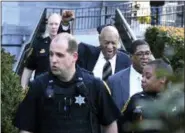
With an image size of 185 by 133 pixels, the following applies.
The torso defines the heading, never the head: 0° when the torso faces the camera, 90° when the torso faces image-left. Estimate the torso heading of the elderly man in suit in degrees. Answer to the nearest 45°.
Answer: approximately 0°

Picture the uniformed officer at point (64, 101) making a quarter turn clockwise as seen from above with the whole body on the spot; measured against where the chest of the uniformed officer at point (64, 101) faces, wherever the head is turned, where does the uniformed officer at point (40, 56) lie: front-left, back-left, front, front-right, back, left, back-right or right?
right

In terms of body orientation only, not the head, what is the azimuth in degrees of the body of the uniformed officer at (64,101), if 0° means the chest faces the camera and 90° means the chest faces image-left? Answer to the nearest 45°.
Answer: approximately 0°

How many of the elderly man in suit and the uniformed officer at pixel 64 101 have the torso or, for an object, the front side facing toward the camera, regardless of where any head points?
2

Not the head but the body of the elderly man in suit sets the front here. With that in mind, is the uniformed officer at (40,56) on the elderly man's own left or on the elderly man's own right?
on the elderly man's own right

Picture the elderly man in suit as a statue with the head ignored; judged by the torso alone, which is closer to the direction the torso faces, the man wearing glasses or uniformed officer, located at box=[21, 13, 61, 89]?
the man wearing glasses

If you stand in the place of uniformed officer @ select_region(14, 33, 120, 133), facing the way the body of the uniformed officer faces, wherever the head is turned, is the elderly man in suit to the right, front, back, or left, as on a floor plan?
back
